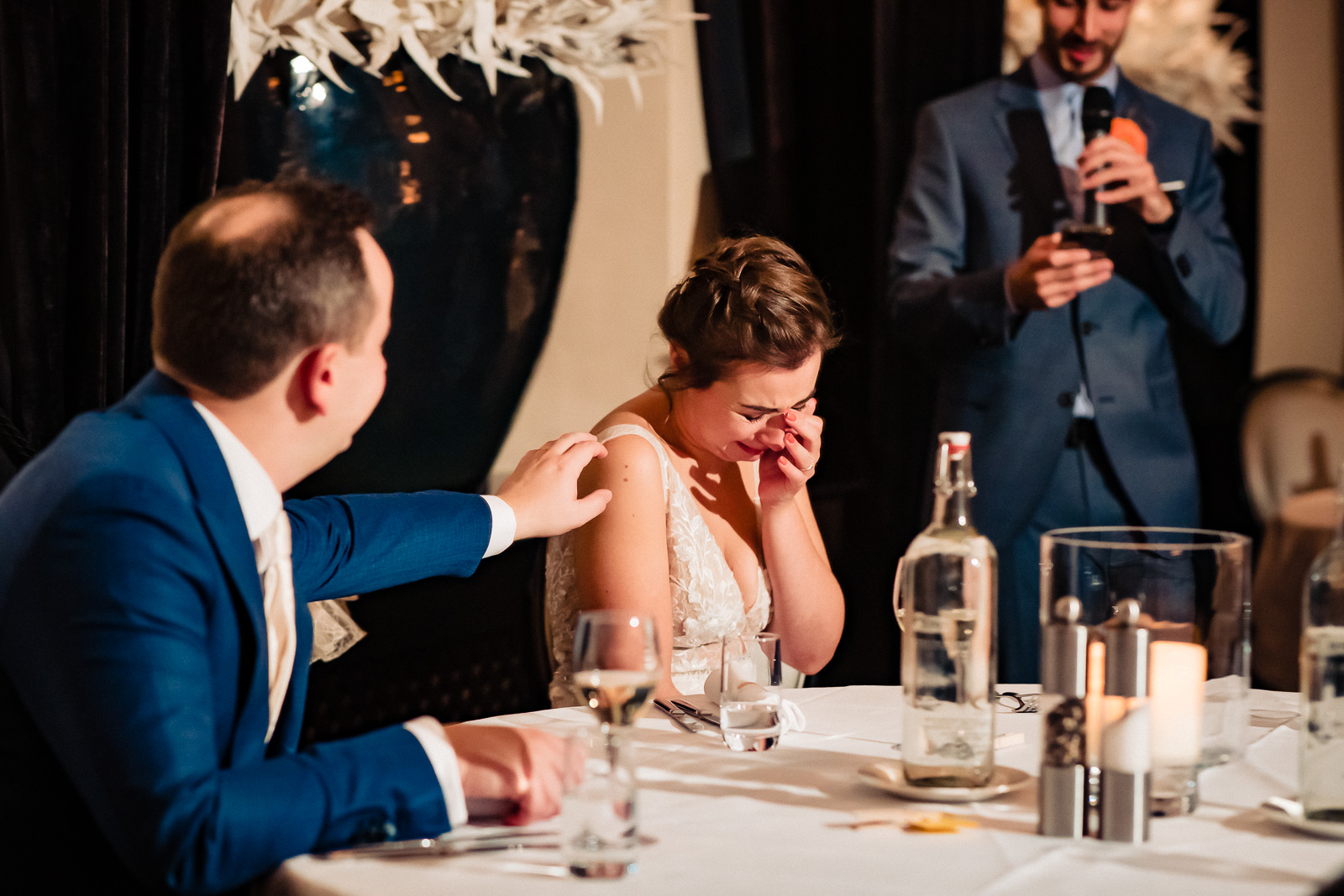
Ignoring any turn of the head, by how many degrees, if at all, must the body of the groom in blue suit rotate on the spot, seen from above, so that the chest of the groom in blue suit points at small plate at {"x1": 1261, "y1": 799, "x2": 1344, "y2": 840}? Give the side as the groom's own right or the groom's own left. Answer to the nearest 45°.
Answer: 0° — they already face it

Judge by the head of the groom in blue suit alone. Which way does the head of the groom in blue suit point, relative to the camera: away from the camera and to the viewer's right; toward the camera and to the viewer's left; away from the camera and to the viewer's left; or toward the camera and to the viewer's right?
away from the camera and to the viewer's right

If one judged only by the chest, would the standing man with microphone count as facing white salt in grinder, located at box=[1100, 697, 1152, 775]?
yes

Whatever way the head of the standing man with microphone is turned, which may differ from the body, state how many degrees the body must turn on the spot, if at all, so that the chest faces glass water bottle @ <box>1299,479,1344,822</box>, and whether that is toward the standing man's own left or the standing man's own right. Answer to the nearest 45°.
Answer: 0° — they already face it

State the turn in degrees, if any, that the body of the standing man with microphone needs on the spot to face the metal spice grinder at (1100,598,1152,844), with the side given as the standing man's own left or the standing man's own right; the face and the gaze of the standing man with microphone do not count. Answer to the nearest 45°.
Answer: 0° — they already face it

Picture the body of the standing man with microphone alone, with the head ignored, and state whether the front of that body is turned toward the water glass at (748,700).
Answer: yes

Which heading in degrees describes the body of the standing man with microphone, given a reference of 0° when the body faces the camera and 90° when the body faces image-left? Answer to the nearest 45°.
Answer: approximately 0°

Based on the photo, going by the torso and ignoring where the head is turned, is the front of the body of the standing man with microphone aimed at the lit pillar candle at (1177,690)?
yes

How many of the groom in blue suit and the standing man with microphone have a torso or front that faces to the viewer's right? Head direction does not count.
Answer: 1

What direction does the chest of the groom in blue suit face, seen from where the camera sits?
to the viewer's right
